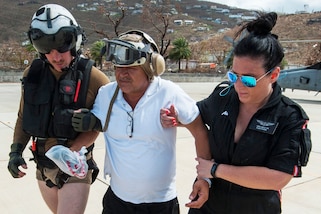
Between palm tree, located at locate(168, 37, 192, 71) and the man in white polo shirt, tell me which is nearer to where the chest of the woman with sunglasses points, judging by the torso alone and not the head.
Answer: the man in white polo shirt

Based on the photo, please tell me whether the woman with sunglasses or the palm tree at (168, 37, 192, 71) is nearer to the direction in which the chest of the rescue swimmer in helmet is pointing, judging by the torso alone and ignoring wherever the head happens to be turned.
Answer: the woman with sunglasses

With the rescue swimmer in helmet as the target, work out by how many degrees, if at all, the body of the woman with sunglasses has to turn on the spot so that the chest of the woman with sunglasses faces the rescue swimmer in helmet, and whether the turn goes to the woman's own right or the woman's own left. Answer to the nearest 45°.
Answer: approximately 45° to the woman's own right

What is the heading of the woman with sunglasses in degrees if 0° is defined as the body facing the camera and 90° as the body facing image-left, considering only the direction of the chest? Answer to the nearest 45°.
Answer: approximately 45°

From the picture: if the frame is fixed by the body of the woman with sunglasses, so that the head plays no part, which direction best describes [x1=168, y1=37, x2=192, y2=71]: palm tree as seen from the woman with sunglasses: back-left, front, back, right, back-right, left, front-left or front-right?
back-right

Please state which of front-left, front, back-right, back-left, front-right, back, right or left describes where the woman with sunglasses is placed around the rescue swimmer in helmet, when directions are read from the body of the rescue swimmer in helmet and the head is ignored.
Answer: front-left

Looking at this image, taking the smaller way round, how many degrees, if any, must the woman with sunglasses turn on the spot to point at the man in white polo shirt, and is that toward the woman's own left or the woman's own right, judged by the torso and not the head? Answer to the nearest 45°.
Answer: approximately 45° to the woman's own right

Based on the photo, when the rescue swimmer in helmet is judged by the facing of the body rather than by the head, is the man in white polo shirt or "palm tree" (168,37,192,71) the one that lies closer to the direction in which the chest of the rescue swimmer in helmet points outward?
the man in white polo shirt

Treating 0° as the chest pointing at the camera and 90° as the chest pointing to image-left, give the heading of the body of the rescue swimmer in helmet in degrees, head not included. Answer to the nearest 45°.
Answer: approximately 0°
